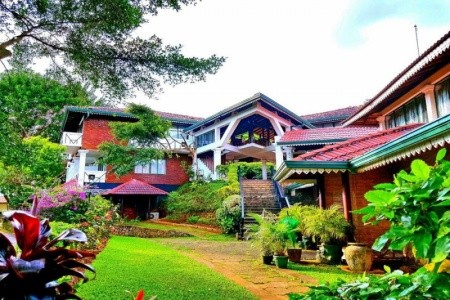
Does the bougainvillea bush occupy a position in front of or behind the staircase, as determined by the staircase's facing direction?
in front

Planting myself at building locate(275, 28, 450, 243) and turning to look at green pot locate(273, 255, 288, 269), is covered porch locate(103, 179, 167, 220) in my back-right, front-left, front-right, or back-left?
front-right

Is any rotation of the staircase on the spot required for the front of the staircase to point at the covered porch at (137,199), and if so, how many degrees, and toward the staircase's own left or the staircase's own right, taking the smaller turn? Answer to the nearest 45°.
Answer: approximately 135° to the staircase's own right

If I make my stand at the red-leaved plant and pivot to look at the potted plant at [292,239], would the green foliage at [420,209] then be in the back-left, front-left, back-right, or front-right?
front-right

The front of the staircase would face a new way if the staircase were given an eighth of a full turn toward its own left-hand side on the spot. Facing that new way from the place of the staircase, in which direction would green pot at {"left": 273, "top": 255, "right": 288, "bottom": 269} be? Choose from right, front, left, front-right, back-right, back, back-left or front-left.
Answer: front-right

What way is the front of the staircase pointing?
toward the camera

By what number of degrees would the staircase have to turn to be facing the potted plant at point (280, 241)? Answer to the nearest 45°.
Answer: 0° — it already faces it

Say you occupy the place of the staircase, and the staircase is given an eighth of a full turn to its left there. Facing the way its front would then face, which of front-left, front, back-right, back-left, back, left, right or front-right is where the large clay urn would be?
front-right

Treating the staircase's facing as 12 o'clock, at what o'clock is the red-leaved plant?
The red-leaved plant is roughly at 12 o'clock from the staircase.

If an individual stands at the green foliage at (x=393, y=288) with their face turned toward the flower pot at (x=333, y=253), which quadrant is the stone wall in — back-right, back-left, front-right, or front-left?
front-left

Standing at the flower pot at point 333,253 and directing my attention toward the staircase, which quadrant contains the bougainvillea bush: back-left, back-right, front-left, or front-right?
front-left

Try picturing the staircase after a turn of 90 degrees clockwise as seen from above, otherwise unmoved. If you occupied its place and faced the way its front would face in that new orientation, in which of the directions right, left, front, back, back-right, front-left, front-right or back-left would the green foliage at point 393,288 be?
left

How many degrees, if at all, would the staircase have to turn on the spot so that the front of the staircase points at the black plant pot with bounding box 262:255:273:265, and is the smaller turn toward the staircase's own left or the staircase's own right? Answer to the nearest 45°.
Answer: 0° — it already faces it

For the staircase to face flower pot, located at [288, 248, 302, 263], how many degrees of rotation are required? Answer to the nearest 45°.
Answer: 0° — it already faces it

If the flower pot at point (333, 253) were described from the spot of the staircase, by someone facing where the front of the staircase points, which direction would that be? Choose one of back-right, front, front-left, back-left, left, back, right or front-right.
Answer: front
